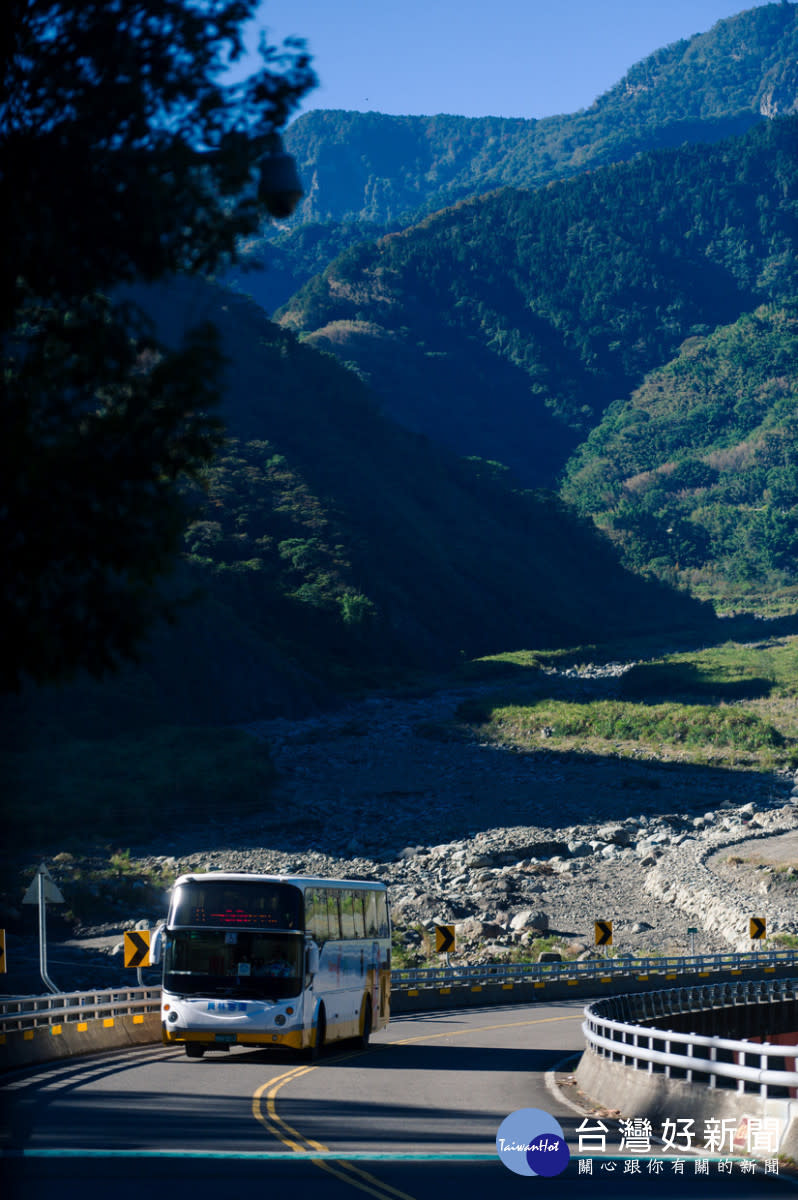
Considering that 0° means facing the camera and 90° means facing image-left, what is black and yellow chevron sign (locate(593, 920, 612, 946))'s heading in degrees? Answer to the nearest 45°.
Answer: approximately 0°

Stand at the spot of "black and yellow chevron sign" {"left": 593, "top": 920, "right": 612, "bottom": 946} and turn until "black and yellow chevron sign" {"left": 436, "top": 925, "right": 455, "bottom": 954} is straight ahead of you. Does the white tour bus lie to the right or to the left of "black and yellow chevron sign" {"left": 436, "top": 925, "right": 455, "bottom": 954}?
left

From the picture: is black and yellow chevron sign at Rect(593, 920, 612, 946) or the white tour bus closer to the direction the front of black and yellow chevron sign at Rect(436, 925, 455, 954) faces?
the white tour bus

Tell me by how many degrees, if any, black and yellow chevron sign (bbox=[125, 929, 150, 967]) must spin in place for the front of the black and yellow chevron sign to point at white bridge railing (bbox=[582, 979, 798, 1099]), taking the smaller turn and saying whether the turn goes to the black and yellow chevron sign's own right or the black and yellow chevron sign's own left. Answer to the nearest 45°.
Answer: approximately 45° to the black and yellow chevron sign's own left
